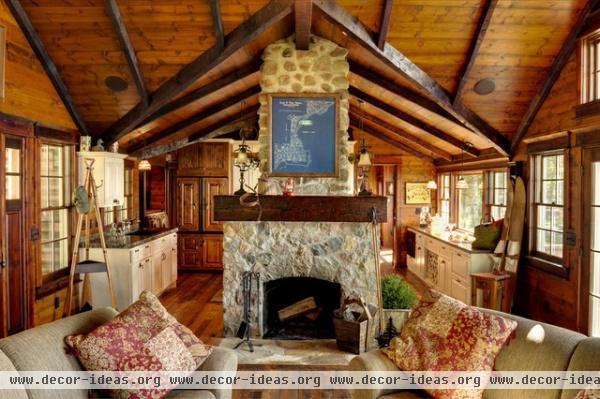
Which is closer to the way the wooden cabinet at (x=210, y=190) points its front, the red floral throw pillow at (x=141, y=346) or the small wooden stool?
the red floral throw pillow

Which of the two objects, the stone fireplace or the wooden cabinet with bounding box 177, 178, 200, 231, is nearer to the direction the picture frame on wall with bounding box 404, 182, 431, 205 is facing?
the stone fireplace

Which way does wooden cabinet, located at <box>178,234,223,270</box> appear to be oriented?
toward the camera

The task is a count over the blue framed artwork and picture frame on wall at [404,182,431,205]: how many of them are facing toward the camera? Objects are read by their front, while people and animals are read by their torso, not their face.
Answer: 2

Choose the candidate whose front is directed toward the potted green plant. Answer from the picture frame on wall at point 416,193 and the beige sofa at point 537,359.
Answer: the picture frame on wall

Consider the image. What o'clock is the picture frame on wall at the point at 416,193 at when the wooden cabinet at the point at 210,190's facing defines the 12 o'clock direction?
The picture frame on wall is roughly at 9 o'clock from the wooden cabinet.

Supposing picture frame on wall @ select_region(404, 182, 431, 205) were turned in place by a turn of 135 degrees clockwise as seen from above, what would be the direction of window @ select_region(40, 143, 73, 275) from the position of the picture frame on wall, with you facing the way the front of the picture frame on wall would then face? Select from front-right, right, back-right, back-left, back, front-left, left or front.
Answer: left

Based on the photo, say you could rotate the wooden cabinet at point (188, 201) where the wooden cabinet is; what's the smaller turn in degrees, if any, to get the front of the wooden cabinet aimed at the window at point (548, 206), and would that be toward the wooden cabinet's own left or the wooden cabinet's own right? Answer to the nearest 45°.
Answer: approximately 45° to the wooden cabinet's own left

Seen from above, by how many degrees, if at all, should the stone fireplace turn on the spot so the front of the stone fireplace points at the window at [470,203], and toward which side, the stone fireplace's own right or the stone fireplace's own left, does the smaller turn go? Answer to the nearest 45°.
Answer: approximately 135° to the stone fireplace's own left

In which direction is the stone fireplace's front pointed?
toward the camera

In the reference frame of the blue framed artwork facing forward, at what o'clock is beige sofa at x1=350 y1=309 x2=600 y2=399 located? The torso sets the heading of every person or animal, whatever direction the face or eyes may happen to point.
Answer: The beige sofa is roughly at 11 o'clock from the blue framed artwork.

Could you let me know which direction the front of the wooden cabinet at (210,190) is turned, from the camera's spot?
facing the viewer

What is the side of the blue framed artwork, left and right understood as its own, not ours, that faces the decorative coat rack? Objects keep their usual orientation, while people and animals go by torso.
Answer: right
